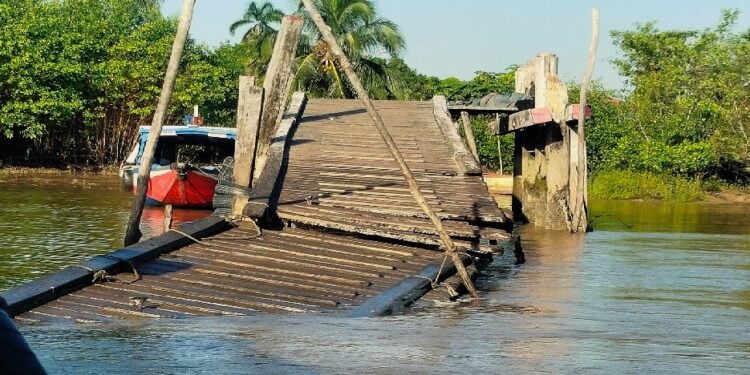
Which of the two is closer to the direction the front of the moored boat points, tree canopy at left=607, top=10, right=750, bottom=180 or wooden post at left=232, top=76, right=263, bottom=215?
the wooden post

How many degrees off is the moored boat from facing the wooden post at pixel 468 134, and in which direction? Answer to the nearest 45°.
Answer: approximately 45° to its left

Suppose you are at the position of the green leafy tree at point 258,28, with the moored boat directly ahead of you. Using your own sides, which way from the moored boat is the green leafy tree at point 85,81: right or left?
right

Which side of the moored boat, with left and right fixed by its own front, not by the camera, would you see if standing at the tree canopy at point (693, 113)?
left

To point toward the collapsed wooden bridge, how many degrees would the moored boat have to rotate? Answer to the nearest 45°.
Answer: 0° — it already faces it

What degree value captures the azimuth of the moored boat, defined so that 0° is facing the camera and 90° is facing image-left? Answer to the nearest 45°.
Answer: approximately 0°

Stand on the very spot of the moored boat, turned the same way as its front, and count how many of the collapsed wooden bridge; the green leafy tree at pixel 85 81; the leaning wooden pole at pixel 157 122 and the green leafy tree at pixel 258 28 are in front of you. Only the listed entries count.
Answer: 2

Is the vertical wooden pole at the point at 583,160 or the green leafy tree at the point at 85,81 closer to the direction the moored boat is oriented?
the vertical wooden pole

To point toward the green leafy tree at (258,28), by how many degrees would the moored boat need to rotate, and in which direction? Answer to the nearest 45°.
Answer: approximately 180°

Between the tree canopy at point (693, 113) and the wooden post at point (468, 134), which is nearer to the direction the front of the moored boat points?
the wooden post

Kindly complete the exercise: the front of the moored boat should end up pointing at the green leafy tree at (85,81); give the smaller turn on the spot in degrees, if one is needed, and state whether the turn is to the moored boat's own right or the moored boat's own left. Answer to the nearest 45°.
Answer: approximately 180°

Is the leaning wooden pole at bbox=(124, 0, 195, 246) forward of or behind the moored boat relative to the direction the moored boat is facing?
forward
